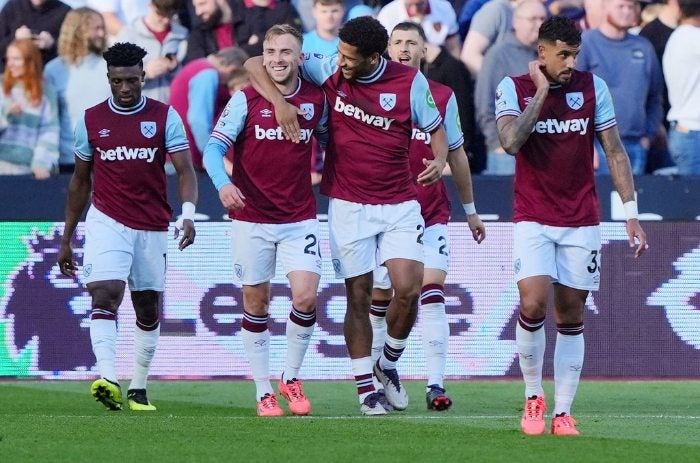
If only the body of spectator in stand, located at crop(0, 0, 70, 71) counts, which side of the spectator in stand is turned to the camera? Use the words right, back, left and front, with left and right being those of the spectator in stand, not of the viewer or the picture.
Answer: front

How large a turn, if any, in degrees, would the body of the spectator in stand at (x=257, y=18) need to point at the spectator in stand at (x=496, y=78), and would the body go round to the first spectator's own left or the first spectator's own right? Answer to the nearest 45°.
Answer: approximately 90° to the first spectator's own left

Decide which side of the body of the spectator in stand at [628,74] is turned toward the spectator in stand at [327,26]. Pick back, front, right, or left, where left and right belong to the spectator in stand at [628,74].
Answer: right

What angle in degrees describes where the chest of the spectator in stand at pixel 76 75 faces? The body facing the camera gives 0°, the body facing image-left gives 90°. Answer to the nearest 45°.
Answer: approximately 315°

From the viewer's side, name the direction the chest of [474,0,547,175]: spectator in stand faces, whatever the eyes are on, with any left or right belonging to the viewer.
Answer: facing the viewer and to the right of the viewer

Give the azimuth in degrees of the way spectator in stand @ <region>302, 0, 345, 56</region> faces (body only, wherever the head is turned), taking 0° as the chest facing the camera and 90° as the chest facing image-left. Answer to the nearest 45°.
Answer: approximately 0°

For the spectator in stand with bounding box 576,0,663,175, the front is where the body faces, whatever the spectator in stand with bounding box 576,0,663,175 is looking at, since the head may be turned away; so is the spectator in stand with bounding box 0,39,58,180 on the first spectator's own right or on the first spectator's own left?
on the first spectator's own right

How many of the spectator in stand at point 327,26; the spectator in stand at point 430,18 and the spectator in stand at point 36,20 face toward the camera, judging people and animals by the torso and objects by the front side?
3

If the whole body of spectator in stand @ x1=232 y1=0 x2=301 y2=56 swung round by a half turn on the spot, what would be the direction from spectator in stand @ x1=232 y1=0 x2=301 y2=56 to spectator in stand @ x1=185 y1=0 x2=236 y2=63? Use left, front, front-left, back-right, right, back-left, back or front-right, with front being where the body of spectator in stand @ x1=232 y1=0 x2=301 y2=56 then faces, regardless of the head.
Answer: left
